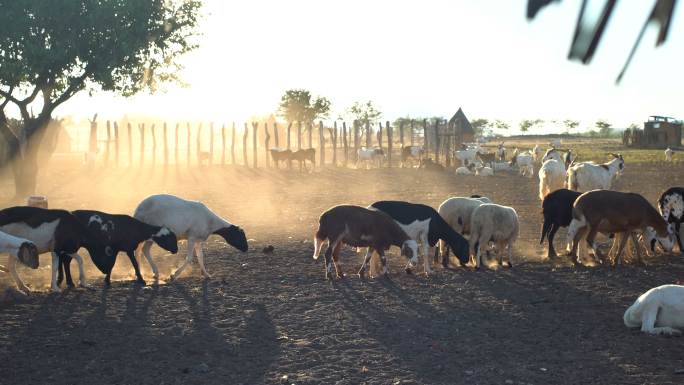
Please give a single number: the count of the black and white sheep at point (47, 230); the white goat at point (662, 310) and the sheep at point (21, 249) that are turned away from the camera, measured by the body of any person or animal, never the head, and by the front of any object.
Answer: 0

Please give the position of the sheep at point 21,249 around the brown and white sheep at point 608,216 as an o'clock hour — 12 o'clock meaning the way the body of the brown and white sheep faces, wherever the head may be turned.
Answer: The sheep is roughly at 5 o'clock from the brown and white sheep.

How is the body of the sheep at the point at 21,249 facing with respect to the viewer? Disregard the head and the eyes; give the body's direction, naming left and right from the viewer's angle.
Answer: facing to the right of the viewer

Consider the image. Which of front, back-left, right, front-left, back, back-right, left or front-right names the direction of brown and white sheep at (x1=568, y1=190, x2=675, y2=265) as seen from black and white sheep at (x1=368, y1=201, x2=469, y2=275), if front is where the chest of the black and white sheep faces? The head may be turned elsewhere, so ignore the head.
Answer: front

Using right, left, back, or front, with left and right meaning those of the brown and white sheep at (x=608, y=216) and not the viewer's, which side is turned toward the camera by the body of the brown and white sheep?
right

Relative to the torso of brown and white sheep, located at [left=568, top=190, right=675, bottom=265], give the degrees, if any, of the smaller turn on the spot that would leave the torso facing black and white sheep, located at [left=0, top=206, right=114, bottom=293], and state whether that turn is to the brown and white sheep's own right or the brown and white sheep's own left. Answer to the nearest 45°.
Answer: approximately 135° to the brown and white sheep's own right

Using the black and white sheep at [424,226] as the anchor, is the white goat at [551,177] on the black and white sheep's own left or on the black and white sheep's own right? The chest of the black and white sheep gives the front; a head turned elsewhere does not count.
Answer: on the black and white sheep's own left

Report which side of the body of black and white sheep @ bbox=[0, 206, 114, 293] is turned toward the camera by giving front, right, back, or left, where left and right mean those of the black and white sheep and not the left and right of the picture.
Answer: right

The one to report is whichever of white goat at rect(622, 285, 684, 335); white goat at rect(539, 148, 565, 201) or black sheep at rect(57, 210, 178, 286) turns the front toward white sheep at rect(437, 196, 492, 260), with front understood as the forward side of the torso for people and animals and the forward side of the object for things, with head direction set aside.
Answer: the black sheep

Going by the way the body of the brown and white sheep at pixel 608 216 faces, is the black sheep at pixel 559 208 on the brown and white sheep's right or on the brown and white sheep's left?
on the brown and white sheep's left

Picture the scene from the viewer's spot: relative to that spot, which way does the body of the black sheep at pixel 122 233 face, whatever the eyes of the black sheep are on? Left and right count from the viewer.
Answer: facing to the right of the viewer

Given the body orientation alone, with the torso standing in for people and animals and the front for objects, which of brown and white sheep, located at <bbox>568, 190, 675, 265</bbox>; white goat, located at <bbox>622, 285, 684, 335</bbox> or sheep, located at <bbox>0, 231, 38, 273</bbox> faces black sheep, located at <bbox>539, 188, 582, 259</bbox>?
sheep, located at <bbox>0, 231, 38, 273</bbox>
